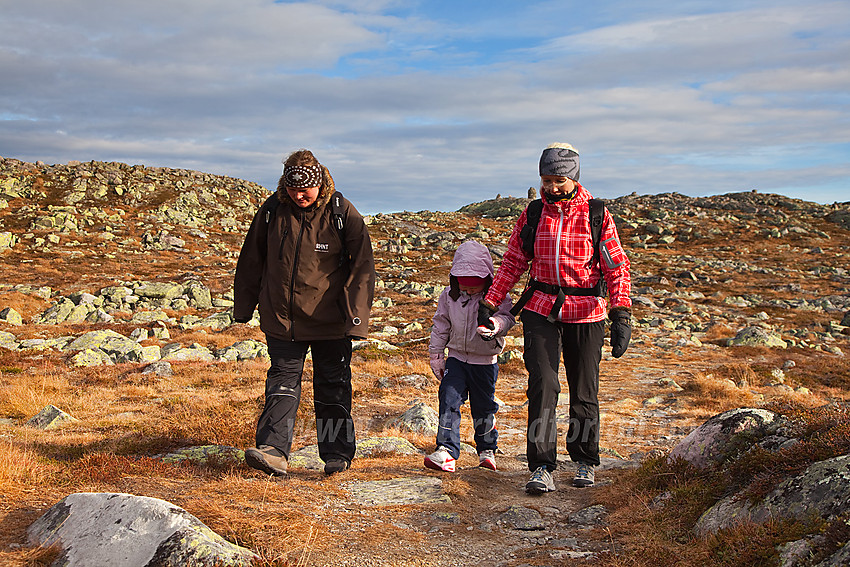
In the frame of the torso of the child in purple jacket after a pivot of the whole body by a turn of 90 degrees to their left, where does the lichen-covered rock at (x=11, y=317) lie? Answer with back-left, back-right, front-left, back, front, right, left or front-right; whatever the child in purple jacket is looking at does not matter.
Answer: back-left

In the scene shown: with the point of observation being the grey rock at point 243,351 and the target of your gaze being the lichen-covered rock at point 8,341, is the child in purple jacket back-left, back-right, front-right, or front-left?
back-left

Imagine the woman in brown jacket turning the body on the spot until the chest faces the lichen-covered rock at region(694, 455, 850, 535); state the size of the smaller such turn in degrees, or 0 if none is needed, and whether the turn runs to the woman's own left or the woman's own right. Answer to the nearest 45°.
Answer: approximately 45° to the woman's own left

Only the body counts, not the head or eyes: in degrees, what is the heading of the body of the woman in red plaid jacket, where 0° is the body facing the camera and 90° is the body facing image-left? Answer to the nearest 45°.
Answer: approximately 0°

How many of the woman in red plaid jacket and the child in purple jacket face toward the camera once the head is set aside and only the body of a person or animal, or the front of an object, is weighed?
2
